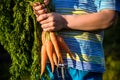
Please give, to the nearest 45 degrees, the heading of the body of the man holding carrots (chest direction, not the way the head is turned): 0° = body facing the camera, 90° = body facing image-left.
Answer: approximately 45°
